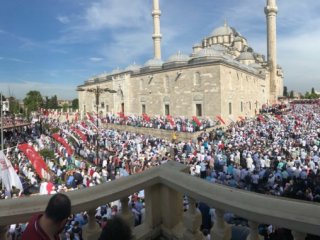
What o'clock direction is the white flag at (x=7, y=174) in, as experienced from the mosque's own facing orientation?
The white flag is roughly at 11 o'clock from the mosque.

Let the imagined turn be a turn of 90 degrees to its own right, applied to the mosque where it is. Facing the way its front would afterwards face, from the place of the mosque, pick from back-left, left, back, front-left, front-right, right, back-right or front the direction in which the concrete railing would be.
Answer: back-left

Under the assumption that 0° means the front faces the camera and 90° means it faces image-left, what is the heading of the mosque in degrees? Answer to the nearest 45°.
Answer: approximately 45°
